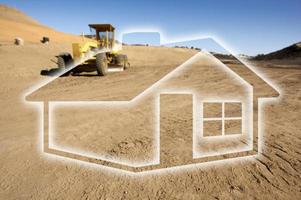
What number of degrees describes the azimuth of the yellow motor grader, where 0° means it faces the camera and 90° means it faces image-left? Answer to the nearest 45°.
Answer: approximately 45°

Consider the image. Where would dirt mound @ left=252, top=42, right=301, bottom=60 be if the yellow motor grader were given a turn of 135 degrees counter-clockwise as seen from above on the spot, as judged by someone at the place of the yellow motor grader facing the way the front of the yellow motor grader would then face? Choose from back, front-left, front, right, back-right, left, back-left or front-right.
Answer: front-left
